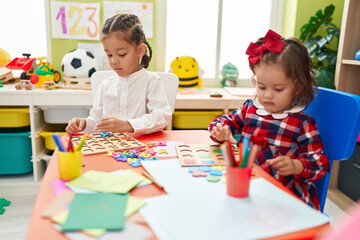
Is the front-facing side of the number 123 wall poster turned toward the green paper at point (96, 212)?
yes

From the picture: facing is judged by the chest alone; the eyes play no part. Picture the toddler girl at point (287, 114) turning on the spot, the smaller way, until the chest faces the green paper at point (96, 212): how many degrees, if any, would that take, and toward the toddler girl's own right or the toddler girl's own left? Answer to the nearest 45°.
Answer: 0° — they already face it

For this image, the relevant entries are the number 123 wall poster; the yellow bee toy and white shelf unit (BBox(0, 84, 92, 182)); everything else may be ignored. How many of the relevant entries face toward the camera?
3

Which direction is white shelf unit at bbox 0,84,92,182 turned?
toward the camera

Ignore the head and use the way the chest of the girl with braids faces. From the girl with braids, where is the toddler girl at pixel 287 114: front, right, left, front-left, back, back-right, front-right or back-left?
left

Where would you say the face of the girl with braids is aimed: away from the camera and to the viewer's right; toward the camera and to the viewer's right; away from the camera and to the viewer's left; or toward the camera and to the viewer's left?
toward the camera and to the viewer's left

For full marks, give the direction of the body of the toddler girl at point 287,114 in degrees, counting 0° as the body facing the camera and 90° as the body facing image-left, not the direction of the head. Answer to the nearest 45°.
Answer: approximately 45°

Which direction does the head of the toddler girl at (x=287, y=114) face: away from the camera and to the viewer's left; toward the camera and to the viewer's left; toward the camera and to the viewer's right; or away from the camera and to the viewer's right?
toward the camera and to the viewer's left

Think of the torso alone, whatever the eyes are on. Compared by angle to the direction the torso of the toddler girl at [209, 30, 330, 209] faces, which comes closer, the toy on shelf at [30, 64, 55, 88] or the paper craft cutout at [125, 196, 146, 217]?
the paper craft cutout

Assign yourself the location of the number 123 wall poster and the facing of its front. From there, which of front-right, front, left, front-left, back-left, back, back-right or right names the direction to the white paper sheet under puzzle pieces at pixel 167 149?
front

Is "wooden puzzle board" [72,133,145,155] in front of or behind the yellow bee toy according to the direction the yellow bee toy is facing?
in front

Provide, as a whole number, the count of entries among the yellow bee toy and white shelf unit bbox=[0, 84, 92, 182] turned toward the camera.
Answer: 2

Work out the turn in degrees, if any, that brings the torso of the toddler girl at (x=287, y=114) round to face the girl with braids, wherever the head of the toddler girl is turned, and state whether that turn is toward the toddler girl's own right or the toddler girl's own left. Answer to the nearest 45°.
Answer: approximately 45° to the toddler girl's own right

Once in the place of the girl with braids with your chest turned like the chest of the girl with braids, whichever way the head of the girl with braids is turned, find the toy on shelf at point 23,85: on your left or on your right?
on your right

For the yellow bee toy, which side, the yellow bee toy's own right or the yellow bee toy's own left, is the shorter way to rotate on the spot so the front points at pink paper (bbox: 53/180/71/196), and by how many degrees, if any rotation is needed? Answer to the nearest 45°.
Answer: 0° — it already faces it

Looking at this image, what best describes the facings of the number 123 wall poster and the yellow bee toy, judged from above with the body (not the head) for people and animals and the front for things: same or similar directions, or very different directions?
same or similar directions

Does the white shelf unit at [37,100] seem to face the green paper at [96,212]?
yes

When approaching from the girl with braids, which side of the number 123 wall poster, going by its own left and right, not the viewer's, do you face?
front

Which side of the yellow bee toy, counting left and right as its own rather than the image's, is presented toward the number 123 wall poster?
right
